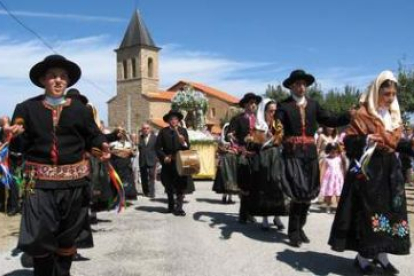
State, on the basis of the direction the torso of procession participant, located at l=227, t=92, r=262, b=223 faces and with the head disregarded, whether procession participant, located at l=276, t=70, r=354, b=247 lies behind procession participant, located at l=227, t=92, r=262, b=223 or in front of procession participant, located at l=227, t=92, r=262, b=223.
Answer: in front

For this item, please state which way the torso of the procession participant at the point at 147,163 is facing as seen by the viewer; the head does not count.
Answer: toward the camera

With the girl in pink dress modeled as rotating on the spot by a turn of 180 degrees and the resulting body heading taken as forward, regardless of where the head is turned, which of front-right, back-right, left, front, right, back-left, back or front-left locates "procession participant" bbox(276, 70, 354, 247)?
back

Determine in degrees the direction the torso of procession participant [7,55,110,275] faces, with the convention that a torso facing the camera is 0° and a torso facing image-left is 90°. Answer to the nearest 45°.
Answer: approximately 0°

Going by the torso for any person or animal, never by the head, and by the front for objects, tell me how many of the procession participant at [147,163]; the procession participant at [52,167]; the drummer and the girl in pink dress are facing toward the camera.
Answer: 4

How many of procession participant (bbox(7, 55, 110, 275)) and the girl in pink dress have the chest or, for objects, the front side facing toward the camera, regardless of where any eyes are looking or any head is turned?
2

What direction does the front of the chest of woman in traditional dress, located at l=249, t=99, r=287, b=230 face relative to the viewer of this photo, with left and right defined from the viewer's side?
facing the viewer and to the right of the viewer

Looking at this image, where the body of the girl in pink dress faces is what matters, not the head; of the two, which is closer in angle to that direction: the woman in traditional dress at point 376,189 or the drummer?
the woman in traditional dress

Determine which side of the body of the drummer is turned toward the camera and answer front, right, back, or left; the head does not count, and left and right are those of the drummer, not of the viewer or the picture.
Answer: front

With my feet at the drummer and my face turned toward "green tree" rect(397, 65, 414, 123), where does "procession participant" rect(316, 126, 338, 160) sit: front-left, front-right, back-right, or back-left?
front-right

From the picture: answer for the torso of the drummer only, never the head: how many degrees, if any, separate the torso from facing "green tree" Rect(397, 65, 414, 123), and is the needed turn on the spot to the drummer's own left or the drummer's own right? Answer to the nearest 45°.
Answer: approximately 135° to the drummer's own left

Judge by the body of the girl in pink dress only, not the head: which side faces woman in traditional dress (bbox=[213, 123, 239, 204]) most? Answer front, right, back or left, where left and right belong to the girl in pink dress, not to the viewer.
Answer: right

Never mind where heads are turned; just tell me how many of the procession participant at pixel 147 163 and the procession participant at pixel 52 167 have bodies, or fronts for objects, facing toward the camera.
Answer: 2

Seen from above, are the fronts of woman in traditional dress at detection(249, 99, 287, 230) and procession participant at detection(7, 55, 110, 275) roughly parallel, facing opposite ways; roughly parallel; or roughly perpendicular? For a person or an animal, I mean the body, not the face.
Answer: roughly parallel
